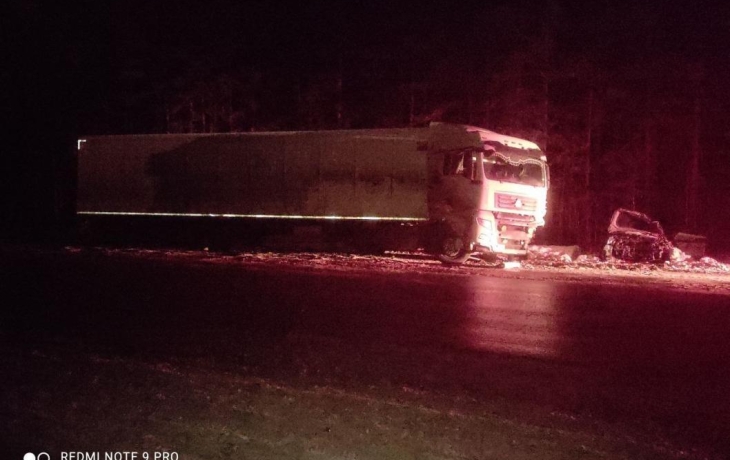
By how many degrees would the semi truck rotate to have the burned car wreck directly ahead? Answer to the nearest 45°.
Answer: approximately 45° to its left

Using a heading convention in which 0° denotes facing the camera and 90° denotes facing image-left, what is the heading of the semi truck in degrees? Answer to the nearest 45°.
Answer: approximately 315°
